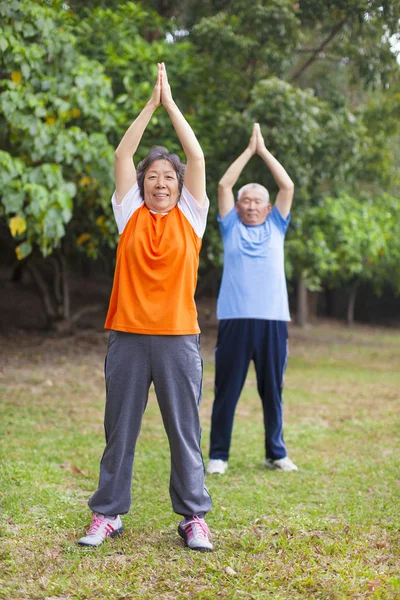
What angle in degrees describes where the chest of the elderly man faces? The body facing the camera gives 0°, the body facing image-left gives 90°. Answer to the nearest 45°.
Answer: approximately 0°

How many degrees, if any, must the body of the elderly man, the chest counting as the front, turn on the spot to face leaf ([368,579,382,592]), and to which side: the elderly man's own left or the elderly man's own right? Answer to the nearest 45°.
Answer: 0° — they already face it

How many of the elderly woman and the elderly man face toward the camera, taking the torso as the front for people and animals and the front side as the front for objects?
2

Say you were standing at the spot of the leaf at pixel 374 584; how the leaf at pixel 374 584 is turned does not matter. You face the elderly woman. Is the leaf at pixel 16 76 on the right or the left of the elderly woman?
right

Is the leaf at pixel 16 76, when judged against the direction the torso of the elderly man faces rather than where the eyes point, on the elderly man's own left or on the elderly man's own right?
on the elderly man's own right

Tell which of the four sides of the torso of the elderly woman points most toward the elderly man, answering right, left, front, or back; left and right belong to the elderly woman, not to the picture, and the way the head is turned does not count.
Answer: back

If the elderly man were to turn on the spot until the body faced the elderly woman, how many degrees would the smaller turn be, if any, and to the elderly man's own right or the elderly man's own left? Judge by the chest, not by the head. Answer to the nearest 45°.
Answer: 0° — they already face them

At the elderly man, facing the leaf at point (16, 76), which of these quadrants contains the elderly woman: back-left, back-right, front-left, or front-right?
back-left
